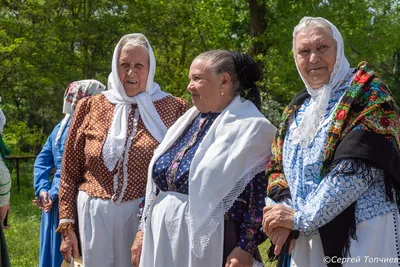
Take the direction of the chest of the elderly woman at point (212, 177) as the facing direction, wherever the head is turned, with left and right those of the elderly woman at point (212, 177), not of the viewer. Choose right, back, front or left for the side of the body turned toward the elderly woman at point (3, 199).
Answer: right

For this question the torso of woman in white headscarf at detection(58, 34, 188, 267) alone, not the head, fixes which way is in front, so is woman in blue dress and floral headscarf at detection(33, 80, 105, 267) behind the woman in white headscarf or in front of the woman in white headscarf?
behind

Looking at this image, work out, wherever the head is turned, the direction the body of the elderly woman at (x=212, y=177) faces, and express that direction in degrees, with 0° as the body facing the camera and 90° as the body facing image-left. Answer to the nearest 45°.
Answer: approximately 45°

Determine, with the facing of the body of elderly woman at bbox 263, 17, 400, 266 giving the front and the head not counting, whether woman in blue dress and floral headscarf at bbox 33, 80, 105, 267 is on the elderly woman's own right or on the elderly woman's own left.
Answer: on the elderly woman's own right

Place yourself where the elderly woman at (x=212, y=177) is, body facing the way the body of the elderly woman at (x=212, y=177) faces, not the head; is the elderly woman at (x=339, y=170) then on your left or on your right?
on your left

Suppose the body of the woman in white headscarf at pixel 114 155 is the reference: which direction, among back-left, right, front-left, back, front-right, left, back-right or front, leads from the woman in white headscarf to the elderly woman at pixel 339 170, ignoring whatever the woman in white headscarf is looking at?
front-left

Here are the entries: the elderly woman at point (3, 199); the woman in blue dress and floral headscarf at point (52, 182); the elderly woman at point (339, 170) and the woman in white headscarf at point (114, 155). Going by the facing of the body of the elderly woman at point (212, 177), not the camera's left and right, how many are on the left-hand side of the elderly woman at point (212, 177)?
1

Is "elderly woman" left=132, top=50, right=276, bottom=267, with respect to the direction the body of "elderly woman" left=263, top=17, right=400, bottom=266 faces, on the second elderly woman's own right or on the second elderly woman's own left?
on the second elderly woman's own right

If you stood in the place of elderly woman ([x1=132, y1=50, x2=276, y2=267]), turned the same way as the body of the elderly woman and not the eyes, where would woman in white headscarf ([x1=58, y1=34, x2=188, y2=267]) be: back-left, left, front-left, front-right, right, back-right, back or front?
right

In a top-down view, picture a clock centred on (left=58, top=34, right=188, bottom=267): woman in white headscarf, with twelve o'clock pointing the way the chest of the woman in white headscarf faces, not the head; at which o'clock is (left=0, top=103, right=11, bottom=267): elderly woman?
The elderly woman is roughly at 4 o'clock from the woman in white headscarf.

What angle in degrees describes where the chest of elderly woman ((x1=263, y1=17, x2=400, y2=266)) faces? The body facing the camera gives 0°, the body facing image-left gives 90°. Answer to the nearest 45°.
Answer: approximately 45°
